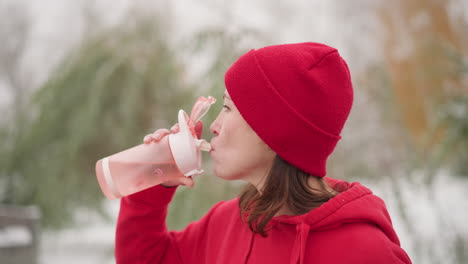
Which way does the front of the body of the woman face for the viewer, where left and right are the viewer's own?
facing the viewer and to the left of the viewer

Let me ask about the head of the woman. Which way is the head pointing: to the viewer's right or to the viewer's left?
to the viewer's left
